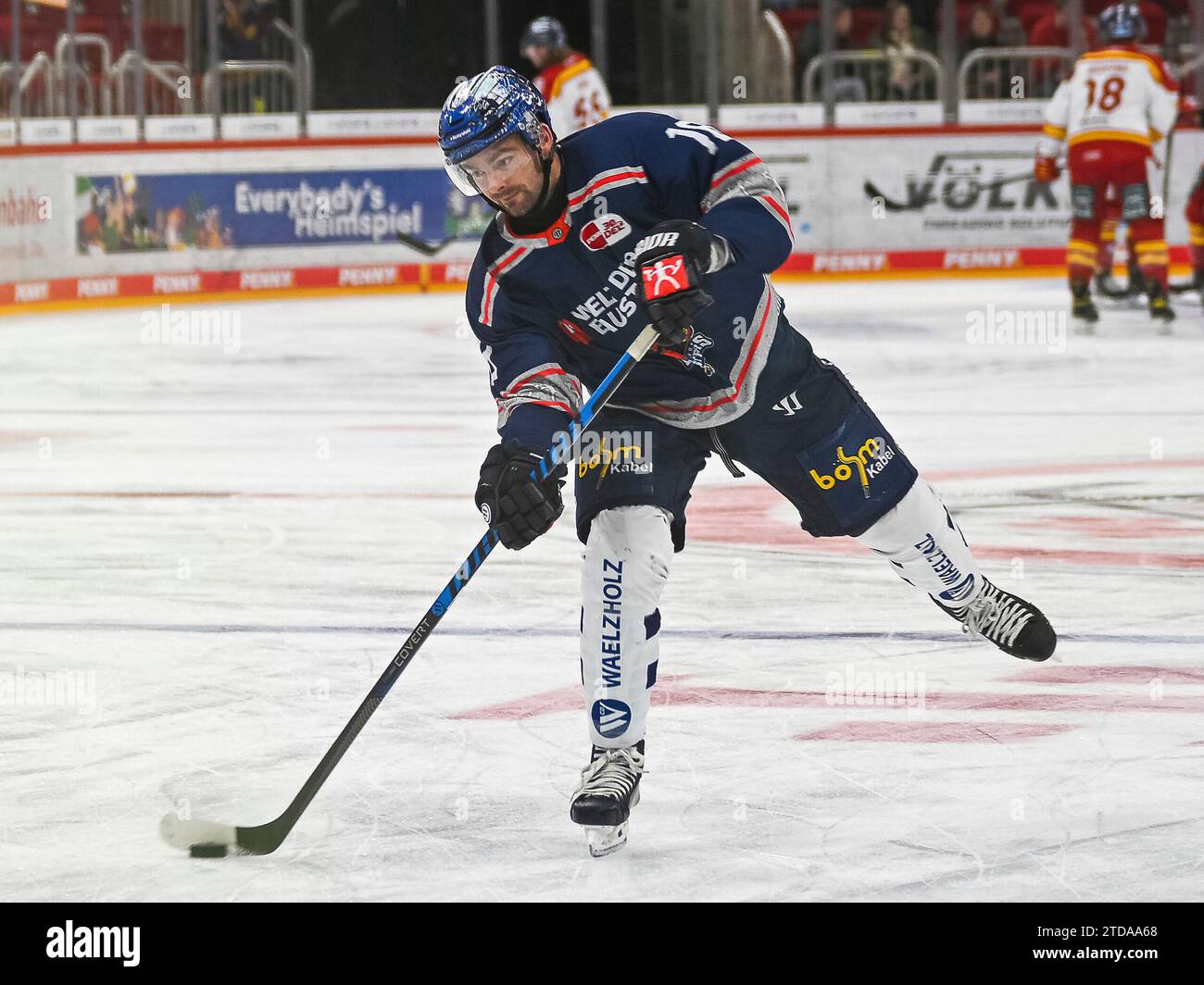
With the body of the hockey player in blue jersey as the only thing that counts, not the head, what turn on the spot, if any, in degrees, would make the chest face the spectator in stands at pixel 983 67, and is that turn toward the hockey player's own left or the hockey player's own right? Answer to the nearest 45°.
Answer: approximately 135° to the hockey player's own right

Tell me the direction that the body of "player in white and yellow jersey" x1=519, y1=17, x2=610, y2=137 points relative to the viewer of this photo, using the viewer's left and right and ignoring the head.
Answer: facing away from the viewer and to the left of the viewer

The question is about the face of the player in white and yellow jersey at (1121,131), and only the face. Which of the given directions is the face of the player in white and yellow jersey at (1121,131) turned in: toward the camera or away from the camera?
away from the camera

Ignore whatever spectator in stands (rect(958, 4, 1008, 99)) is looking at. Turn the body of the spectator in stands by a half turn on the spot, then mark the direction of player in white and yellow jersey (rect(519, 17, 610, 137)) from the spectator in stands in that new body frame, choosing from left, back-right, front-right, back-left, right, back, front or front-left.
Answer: back-left

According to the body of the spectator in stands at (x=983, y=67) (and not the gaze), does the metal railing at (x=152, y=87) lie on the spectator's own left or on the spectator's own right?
on the spectator's own right

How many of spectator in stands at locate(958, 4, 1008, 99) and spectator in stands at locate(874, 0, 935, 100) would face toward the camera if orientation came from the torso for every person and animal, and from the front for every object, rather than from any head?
2

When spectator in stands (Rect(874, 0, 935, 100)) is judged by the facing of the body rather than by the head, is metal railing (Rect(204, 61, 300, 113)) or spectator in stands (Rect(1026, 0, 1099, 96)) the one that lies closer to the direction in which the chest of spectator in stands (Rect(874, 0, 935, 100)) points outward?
the metal railing

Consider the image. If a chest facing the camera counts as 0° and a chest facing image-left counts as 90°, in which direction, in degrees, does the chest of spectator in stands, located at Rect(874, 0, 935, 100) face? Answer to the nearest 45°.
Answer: approximately 0°

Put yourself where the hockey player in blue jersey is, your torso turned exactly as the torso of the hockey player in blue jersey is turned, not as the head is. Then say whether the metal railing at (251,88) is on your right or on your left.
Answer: on your right

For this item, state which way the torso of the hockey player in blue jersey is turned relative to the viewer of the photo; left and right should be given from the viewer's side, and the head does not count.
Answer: facing the viewer and to the left of the viewer
